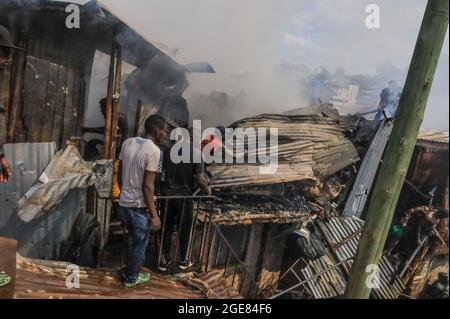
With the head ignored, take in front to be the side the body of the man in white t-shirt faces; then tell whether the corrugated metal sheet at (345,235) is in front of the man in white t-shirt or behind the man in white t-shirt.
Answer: in front

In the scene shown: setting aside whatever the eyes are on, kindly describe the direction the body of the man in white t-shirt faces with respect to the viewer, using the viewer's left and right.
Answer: facing away from the viewer and to the right of the viewer

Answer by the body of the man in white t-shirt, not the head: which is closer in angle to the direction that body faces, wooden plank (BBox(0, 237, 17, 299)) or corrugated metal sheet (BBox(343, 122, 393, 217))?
the corrugated metal sheet

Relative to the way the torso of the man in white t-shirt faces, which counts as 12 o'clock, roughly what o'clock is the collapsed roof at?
The collapsed roof is roughly at 1 o'clock from the man in white t-shirt.

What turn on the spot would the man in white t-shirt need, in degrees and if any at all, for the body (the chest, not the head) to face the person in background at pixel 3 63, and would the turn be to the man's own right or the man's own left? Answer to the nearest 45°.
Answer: approximately 135° to the man's own left

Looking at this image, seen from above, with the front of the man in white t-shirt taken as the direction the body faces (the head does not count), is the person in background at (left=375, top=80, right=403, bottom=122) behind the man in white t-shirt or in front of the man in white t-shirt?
in front

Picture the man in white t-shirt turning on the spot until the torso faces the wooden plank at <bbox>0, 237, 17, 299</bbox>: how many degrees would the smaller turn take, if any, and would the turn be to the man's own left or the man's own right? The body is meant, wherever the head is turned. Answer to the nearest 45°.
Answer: approximately 135° to the man's own left
